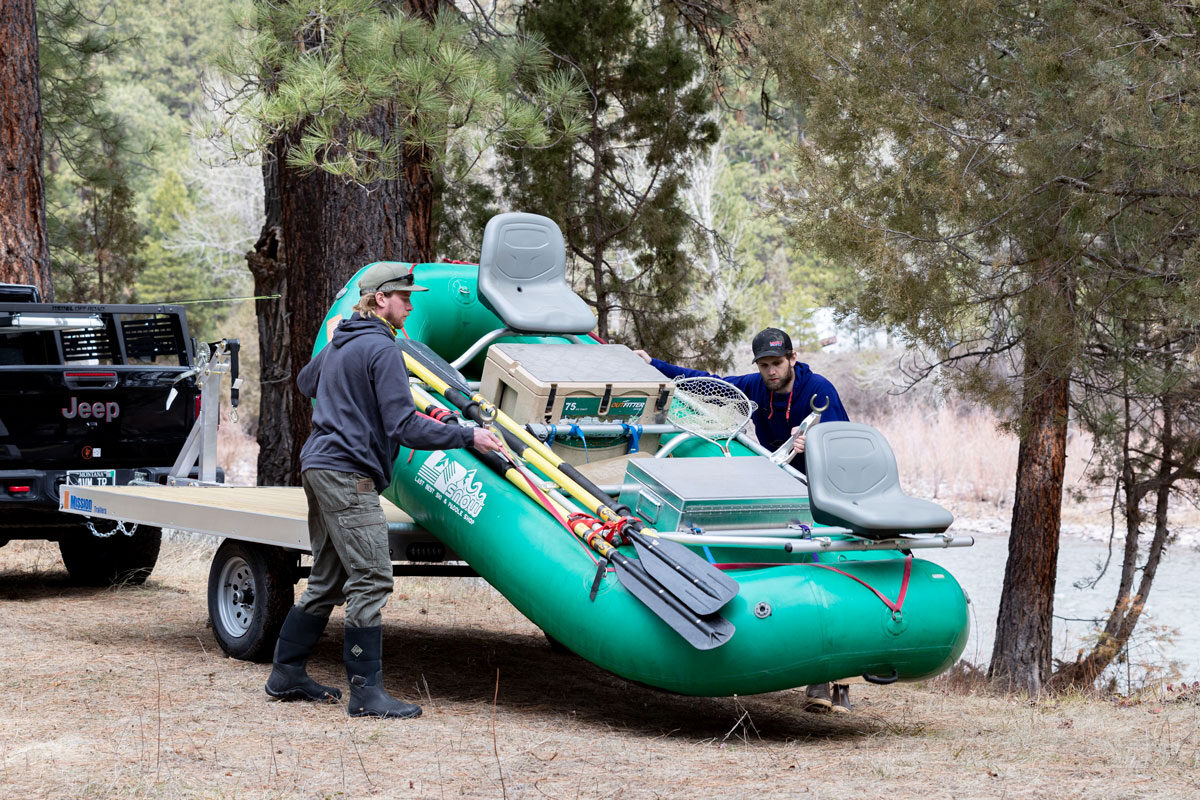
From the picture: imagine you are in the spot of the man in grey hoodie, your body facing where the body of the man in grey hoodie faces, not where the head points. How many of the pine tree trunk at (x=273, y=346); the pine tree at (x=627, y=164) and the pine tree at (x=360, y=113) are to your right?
0

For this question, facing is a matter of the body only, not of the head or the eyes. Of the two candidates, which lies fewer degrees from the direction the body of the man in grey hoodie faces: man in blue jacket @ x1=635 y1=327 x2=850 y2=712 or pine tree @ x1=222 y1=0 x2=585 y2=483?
the man in blue jacket

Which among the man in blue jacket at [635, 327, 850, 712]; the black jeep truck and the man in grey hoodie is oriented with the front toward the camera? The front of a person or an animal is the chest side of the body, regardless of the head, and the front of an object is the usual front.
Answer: the man in blue jacket

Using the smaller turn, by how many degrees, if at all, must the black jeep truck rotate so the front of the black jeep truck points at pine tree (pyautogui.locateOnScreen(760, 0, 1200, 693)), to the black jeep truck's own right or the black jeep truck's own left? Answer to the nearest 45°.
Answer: approximately 135° to the black jeep truck's own right

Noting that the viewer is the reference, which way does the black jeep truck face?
facing away from the viewer and to the left of the viewer

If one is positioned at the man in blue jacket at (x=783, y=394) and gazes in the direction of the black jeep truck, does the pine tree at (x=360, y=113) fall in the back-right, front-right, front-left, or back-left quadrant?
front-right

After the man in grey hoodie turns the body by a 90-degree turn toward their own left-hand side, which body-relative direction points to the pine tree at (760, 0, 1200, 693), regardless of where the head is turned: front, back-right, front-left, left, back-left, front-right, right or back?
front-right

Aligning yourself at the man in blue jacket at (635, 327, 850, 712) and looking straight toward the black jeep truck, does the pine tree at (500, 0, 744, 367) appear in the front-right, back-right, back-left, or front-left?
front-right

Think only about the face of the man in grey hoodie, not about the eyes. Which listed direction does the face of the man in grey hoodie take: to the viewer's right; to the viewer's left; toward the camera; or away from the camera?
to the viewer's right

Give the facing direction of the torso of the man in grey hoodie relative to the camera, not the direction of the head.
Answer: to the viewer's right

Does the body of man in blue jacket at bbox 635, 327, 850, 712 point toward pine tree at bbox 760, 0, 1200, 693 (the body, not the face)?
no

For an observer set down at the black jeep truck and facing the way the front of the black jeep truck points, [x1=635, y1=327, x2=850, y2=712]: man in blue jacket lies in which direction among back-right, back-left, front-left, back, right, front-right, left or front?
back

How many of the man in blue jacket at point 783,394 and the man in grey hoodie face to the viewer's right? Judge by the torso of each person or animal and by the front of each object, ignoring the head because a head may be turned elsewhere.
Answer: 1

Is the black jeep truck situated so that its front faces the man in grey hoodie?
no

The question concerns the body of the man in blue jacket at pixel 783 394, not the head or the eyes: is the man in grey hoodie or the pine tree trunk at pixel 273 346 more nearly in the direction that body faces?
the man in grey hoodie

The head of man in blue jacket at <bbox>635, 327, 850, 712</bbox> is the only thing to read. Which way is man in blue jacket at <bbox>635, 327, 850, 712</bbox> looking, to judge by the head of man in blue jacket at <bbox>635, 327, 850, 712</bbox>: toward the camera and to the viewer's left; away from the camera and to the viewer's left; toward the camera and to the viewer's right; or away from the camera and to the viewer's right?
toward the camera and to the viewer's left

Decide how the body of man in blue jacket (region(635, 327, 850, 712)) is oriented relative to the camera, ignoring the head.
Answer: toward the camera
